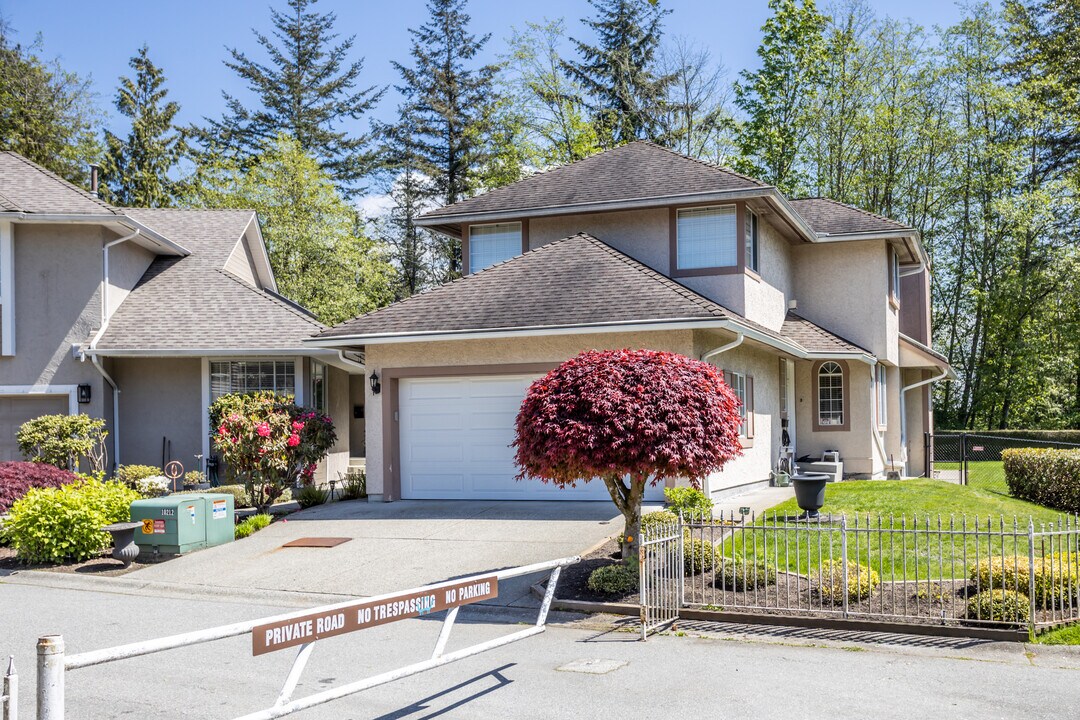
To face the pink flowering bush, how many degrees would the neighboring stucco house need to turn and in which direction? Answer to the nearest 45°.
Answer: approximately 45° to its left

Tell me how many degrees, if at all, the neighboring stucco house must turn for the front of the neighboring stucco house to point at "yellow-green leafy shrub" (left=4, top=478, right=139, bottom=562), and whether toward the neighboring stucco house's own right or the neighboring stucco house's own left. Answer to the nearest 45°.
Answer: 0° — it already faces it

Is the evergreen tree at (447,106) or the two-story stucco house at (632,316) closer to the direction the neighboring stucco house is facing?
the two-story stucco house

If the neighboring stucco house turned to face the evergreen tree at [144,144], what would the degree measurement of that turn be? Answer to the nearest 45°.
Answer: approximately 180°

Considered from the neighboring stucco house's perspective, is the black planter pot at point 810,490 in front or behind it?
in front

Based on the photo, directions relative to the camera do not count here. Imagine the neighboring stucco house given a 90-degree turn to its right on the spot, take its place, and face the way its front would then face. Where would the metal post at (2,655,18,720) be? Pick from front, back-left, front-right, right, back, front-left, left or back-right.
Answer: left

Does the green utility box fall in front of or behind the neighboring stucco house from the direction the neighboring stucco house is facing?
in front

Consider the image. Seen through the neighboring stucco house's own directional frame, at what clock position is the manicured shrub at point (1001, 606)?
The manicured shrub is roughly at 11 o'clock from the neighboring stucco house.

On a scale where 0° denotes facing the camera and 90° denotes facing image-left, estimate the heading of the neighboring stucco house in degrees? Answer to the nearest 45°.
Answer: approximately 0°

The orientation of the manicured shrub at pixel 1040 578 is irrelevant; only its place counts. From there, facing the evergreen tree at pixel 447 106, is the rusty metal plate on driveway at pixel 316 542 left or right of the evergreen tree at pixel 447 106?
left

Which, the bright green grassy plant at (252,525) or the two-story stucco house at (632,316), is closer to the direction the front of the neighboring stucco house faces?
the bright green grassy plant

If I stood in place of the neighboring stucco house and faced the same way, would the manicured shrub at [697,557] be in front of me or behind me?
in front

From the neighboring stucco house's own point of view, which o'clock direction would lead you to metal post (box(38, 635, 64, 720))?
The metal post is roughly at 12 o'clock from the neighboring stucco house.
